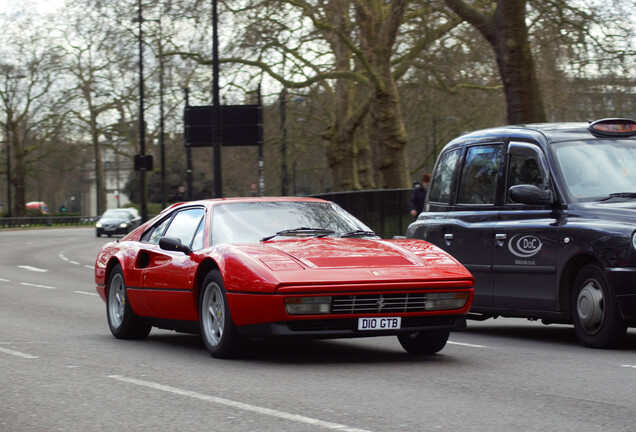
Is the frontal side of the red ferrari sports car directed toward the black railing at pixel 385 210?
no

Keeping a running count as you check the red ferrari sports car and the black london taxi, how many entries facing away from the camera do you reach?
0

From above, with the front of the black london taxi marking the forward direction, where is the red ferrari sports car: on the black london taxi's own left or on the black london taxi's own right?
on the black london taxi's own right

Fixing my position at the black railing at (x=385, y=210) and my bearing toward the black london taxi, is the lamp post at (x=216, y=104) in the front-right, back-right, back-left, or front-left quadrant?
back-right

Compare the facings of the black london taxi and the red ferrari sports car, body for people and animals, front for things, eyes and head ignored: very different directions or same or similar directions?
same or similar directions

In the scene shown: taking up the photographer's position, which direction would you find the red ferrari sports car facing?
facing the viewer and to the right of the viewer

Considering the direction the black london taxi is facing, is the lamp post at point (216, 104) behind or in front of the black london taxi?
behind

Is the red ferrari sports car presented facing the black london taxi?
no

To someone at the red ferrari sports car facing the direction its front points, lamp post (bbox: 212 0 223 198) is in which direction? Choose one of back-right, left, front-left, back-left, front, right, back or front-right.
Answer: back-left

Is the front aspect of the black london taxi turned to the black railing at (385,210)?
no
